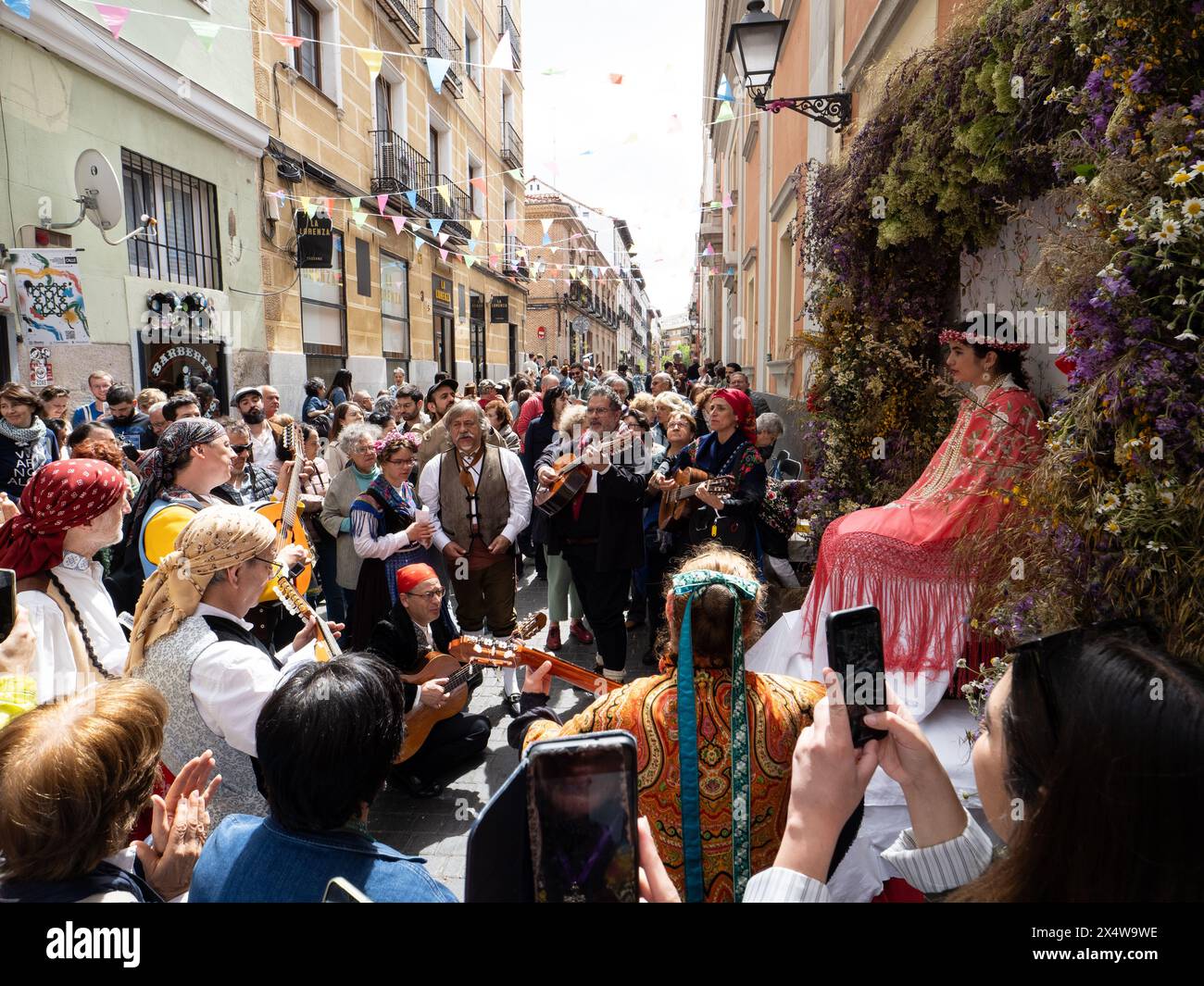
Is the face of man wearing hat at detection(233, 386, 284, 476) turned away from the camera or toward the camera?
toward the camera

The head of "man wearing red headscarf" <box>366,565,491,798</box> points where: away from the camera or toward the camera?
toward the camera

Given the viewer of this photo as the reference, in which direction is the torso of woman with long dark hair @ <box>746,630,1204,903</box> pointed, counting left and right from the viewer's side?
facing away from the viewer and to the left of the viewer

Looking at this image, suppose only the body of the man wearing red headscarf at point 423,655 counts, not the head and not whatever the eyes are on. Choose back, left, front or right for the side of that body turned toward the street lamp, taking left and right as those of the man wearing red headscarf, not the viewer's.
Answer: left

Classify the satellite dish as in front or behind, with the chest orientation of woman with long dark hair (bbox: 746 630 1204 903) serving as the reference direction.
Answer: in front

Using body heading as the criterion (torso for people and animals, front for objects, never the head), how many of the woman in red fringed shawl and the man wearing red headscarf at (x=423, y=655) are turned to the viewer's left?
1

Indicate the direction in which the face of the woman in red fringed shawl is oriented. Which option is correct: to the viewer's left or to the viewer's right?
to the viewer's left

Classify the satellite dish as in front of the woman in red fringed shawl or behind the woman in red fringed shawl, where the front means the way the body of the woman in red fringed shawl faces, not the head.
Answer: in front

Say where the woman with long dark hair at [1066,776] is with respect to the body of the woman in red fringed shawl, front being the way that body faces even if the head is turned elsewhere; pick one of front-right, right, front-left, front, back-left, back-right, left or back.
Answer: left

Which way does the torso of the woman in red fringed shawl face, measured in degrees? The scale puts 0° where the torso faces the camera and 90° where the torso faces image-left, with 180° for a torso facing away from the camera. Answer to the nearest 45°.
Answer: approximately 90°
